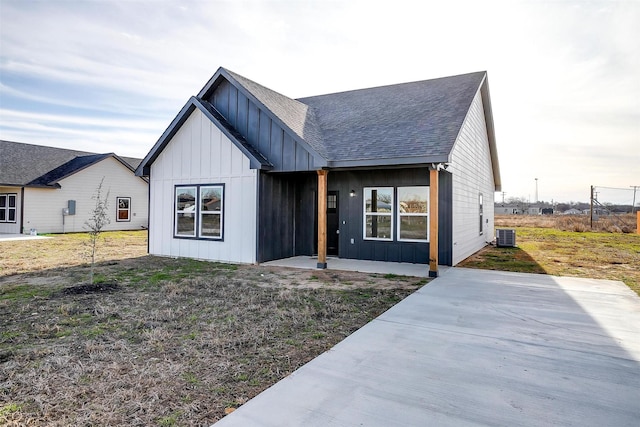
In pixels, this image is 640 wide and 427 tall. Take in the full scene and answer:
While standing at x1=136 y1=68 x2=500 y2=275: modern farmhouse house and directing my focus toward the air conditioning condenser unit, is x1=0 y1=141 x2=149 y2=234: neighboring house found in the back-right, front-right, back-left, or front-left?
back-left

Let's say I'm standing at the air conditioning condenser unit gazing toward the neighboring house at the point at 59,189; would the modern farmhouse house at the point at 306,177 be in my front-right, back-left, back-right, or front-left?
front-left

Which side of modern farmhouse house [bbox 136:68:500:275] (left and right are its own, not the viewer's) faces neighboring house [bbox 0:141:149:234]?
right

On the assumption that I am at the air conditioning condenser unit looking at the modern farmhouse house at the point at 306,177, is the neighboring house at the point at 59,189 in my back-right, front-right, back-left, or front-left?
front-right

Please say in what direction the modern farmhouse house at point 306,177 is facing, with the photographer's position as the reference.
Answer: facing the viewer and to the left of the viewer

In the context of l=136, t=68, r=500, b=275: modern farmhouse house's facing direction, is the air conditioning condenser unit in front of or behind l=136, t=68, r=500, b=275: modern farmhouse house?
behind
